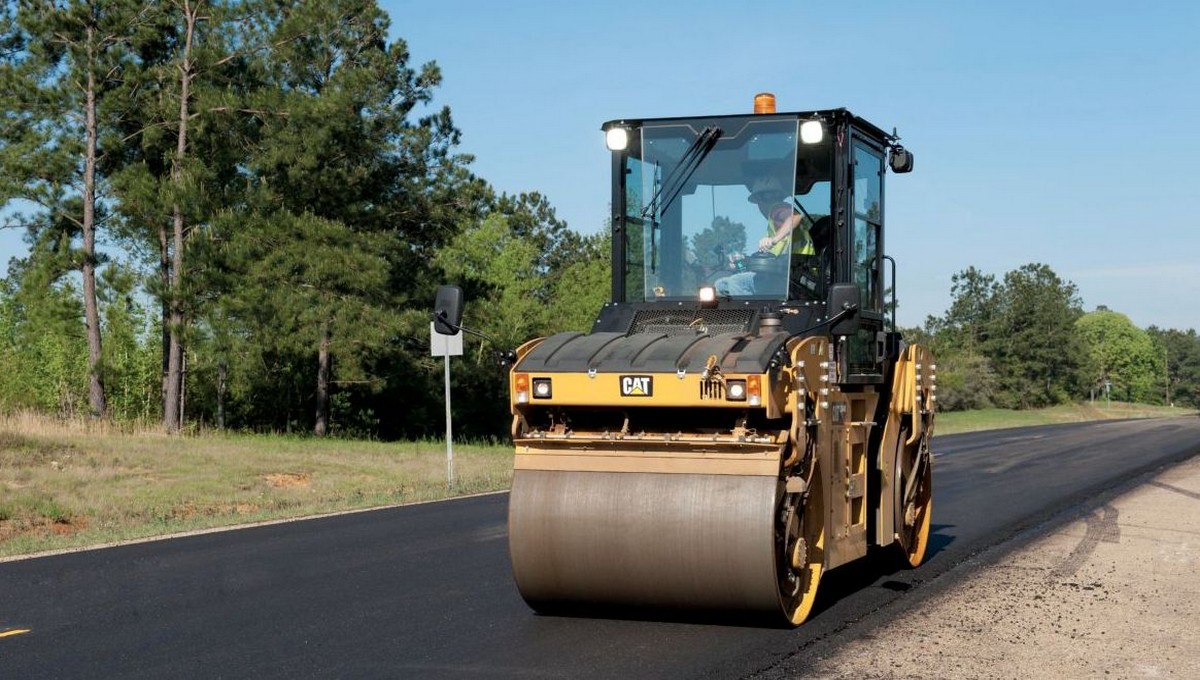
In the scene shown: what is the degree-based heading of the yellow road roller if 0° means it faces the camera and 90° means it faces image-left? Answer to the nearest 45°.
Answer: approximately 45°
